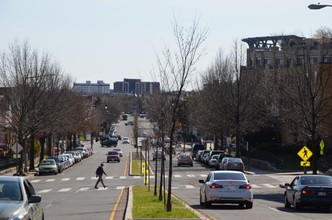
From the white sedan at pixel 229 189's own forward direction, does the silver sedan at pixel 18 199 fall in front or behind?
behind

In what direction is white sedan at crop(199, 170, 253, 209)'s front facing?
away from the camera
